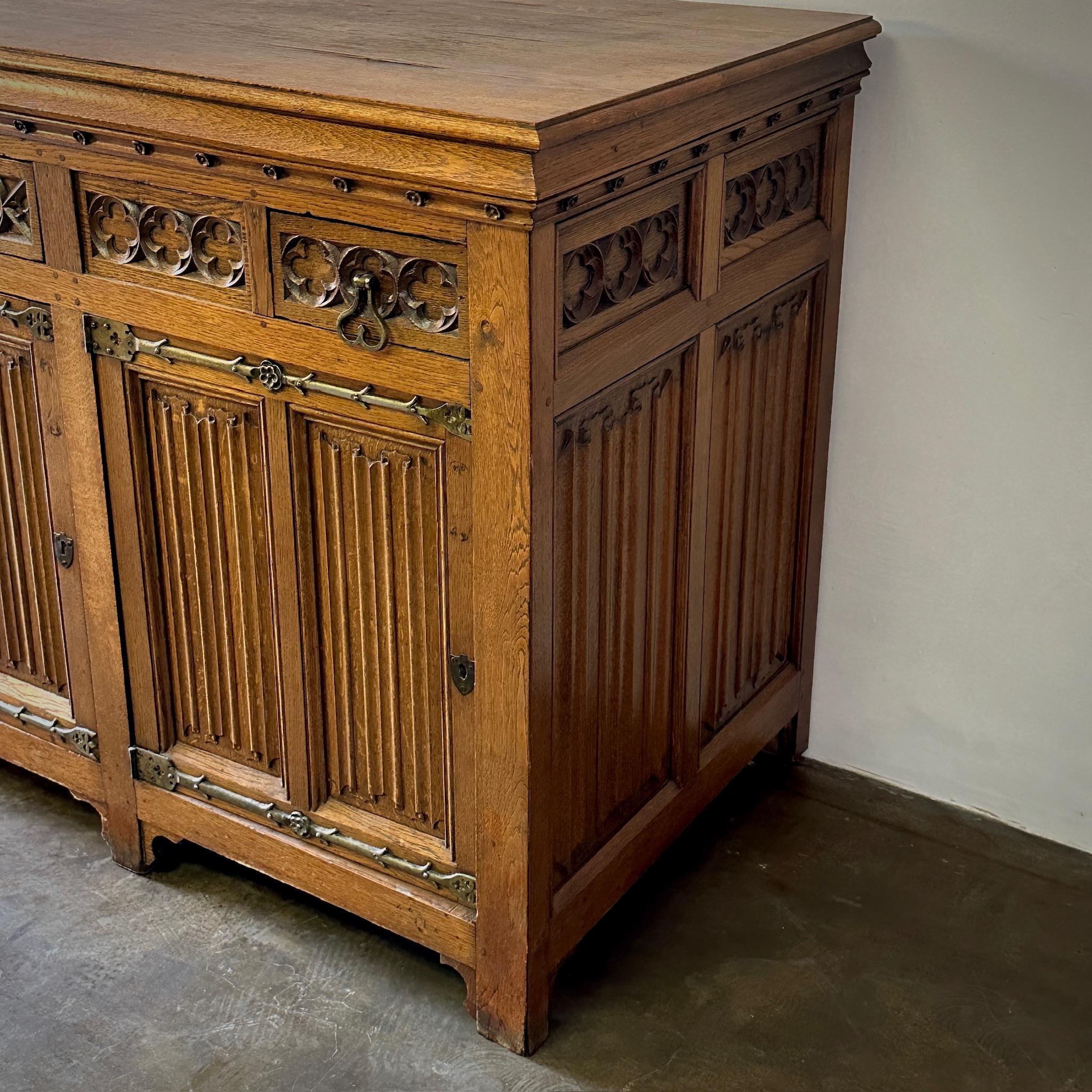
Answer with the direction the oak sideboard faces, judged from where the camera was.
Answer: facing the viewer and to the left of the viewer
